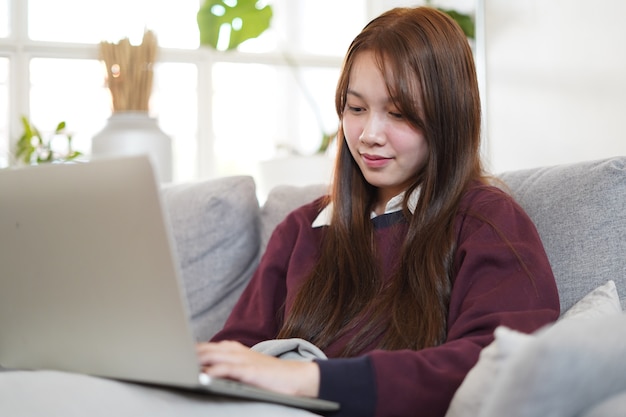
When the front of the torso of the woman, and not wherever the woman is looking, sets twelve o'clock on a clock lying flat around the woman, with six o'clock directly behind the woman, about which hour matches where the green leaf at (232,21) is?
The green leaf is roughly at 4 o'clock from the woman.

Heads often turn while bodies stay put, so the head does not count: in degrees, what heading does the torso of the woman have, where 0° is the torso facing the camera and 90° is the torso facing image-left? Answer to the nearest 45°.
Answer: approximately 45°

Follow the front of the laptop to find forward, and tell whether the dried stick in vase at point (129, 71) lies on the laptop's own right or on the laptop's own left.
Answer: on the laptop's own left

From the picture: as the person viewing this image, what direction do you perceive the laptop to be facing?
facing away from the viewer and to the right of the viewer

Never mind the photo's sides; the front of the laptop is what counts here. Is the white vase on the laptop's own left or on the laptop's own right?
on the laptop's own left
